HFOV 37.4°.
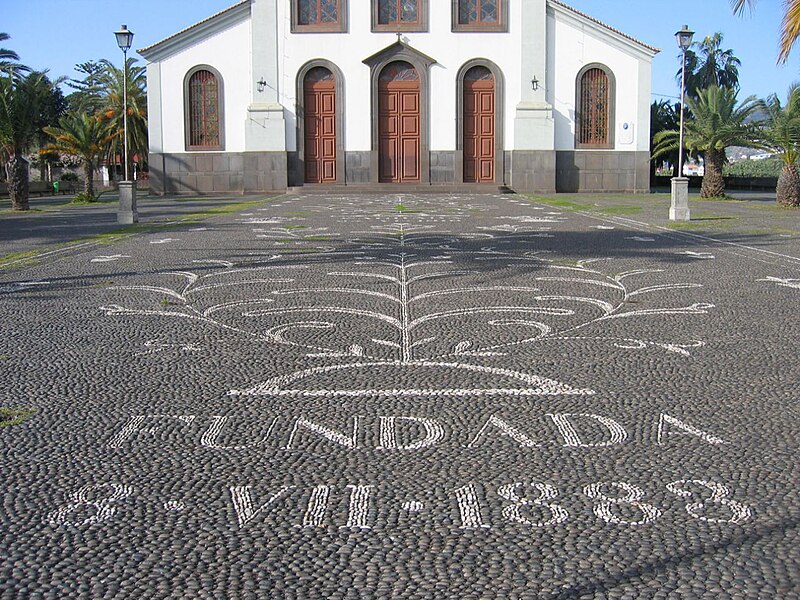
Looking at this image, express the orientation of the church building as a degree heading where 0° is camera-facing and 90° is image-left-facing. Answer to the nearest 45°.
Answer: approximately 0°

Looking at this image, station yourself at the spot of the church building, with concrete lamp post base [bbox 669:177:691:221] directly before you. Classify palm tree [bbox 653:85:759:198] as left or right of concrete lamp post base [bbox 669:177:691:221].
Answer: left

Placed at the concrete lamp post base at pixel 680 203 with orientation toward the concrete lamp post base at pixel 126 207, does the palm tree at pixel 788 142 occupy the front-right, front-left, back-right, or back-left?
back-right

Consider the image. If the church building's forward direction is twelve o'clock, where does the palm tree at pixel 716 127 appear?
The palm tree is roughly at 10 o'clock from the church building.

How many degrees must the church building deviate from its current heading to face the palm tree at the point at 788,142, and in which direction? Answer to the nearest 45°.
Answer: approximately 45° to its left
